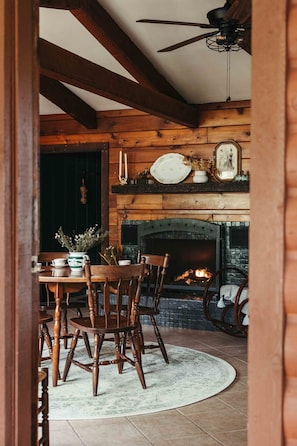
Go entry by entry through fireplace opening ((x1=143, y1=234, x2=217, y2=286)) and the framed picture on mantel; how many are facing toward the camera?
2

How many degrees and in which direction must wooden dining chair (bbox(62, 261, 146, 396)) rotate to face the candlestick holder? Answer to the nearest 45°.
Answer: approximately 45° to its right

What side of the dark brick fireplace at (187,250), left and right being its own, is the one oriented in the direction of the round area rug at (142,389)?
front

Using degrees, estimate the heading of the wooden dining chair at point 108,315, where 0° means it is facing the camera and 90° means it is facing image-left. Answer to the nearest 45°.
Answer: approximately 135°

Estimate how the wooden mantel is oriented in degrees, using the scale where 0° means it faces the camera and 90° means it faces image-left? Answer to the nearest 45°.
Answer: approximately 0°

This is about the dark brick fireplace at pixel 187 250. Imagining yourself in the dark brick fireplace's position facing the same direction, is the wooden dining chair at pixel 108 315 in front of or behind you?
in front

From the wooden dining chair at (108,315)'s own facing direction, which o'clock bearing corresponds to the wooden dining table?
The wooden dining table is roughly at 12 o'clock from the wooden dining chair.

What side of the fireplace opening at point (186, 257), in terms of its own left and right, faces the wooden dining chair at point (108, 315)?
front

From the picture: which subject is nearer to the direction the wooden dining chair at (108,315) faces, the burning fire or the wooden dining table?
the wooden dining table
